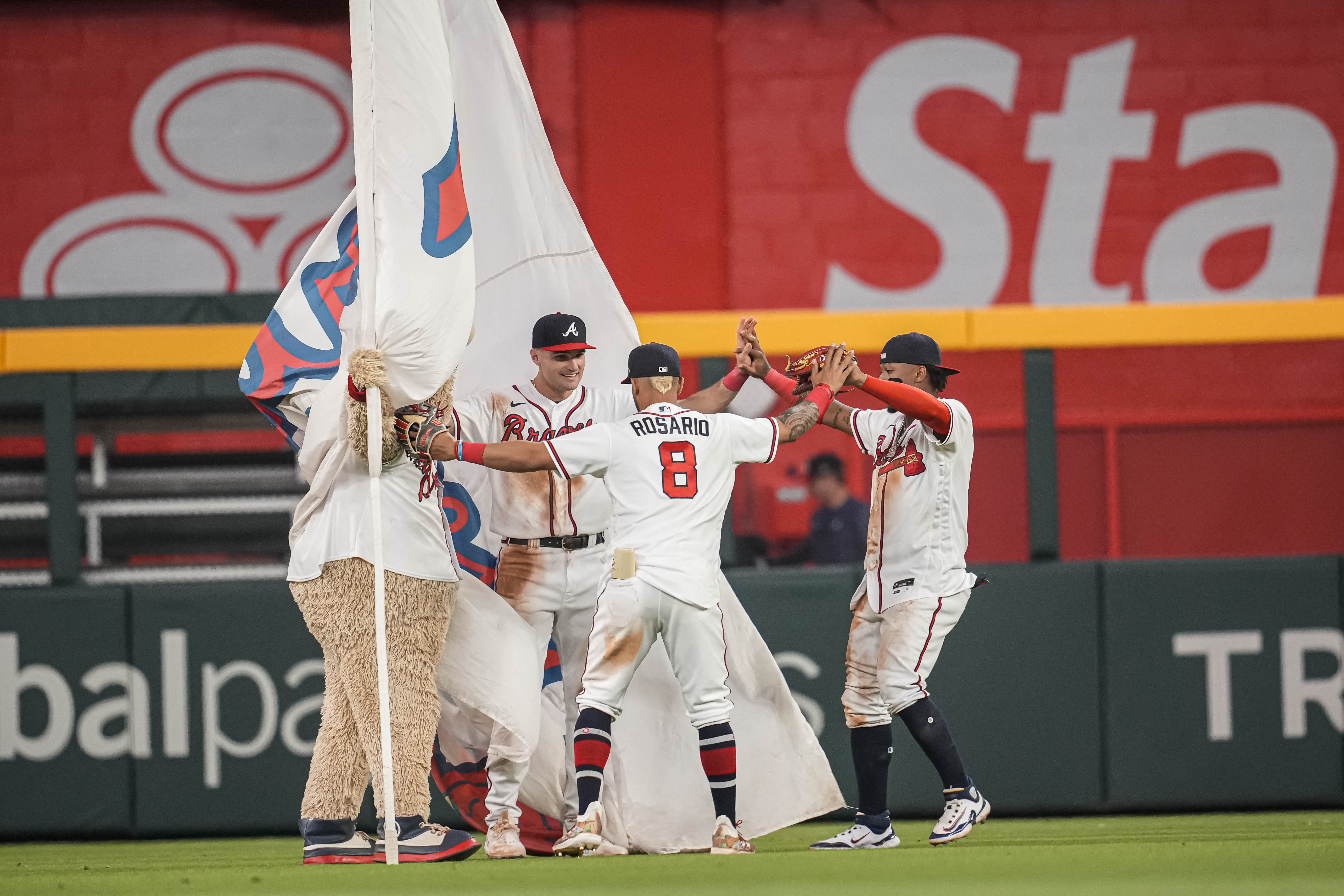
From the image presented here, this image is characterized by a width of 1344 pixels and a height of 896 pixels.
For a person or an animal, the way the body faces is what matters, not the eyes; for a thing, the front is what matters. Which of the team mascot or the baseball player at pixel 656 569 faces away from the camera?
the baseball player

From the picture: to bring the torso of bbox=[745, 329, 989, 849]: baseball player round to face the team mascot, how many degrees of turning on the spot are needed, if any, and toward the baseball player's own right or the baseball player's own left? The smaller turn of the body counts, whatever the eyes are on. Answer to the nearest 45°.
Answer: approximately 45° to the baseball player's own right

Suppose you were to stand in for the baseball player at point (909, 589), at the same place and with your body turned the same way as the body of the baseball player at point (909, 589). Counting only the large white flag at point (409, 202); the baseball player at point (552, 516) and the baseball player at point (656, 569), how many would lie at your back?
0

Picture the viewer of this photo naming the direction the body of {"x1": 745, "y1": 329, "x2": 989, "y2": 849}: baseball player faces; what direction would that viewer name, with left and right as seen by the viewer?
facing the viewer and to the left of the viewer

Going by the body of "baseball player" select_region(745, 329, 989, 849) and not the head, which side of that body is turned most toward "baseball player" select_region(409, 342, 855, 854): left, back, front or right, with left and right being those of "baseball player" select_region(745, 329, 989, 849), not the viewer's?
front

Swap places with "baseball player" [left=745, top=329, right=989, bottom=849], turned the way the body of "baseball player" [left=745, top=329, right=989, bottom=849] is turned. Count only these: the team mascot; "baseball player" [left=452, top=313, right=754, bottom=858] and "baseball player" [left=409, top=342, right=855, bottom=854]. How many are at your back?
0

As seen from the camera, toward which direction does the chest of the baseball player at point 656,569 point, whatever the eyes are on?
away from the camera

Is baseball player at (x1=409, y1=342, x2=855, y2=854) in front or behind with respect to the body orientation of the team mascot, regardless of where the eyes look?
in front

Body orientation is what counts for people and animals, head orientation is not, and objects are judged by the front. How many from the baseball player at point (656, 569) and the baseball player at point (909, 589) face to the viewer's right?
0

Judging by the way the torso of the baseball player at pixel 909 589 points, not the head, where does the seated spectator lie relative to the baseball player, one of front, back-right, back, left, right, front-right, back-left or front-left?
back-right

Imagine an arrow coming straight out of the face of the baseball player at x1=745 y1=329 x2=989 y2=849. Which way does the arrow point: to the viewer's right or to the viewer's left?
to the viewer's left

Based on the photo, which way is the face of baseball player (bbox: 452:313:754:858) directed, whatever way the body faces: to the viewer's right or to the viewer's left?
to the viewer's right

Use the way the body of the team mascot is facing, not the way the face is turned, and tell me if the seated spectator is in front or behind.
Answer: in front

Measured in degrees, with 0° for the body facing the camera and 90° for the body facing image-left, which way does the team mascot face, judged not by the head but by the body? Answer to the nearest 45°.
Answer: approximately 270°

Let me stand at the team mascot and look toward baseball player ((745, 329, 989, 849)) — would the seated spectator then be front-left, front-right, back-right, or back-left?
front-left

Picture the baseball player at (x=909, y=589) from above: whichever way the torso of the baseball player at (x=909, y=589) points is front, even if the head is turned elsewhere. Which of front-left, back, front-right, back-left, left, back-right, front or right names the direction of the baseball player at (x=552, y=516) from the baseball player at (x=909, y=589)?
front-right

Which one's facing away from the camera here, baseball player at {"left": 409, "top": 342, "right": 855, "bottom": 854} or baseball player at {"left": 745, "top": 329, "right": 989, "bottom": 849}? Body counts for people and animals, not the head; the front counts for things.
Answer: baseball player at {"left": 409, "top": 342, "right": 855, "bottom": 854}
